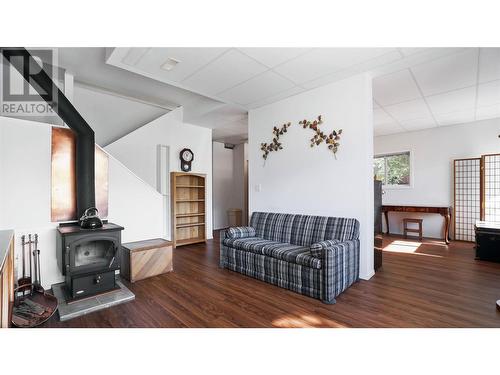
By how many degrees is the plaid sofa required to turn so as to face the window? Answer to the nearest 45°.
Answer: approximately 180°

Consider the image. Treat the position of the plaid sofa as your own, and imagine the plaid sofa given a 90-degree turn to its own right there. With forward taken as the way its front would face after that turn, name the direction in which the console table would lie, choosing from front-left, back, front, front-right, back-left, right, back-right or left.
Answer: right

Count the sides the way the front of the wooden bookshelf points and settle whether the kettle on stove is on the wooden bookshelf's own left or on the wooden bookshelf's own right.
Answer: on the wooden bookshelf's own right

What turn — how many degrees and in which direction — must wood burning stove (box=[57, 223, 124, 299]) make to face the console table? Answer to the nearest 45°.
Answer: approximately 45° to its left

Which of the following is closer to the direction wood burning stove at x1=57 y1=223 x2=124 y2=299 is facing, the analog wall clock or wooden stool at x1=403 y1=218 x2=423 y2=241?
the wooden stool

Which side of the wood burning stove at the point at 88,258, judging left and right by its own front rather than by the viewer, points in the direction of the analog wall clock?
left

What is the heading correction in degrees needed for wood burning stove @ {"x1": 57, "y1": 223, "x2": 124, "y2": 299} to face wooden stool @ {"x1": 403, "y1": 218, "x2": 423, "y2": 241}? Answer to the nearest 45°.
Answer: approximately 45° to its left

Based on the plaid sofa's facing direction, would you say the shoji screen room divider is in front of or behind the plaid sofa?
behind

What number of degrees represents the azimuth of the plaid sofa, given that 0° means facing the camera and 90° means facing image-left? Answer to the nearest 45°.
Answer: approximately 45°

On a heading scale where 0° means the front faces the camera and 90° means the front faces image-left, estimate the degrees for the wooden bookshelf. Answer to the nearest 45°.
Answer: approximately 315°
